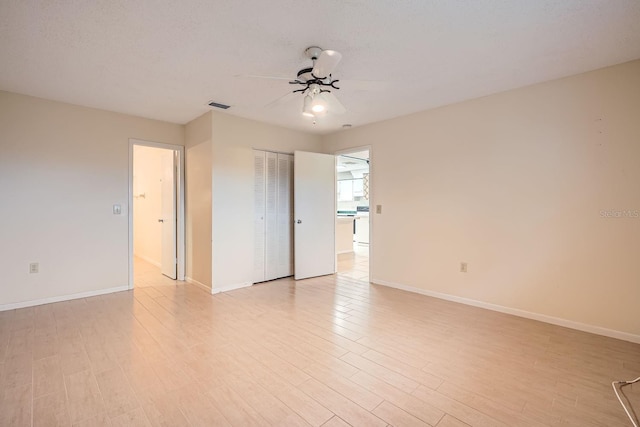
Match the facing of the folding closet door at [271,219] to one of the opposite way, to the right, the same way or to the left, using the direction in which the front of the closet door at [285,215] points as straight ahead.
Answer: the same way

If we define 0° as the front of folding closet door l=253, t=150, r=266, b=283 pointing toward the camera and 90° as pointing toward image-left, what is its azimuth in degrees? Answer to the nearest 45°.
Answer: approximately 315°

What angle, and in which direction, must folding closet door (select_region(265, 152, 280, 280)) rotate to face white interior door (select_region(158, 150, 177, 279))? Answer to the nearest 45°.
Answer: approximately 135° to its right

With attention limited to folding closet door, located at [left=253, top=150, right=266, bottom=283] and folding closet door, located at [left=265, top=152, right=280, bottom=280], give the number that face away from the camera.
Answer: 0

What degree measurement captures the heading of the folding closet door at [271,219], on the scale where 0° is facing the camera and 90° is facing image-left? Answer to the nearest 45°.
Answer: approximately 315°

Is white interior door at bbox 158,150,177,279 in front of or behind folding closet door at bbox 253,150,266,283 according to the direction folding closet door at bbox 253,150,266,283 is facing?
behind

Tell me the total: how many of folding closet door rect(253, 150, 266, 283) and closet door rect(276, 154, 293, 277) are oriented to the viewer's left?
0

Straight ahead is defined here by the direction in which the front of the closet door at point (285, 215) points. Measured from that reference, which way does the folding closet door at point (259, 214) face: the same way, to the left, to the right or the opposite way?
the same way

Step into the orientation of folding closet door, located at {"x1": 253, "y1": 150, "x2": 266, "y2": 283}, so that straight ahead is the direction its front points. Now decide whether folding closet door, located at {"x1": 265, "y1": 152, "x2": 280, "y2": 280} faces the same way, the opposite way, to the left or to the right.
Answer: the same way

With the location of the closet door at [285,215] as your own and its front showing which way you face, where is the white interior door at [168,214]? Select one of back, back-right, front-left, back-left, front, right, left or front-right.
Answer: back-right

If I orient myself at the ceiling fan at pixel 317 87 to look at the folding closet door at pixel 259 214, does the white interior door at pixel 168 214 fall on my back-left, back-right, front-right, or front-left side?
front-left

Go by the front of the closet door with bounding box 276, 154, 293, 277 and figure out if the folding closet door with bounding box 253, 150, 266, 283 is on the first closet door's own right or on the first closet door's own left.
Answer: on the first closet door's own right

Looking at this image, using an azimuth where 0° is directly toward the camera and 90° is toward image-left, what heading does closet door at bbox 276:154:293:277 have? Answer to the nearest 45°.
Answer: approximately 315°

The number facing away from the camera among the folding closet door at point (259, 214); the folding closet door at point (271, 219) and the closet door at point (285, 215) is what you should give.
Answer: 0

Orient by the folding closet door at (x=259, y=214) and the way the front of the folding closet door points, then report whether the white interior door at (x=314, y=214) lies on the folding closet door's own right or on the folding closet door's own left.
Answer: on the folding closet door's own left

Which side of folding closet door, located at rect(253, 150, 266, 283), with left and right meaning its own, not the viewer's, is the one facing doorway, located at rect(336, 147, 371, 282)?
left

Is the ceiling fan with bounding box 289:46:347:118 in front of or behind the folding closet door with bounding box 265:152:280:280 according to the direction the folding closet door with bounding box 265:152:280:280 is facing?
in front
